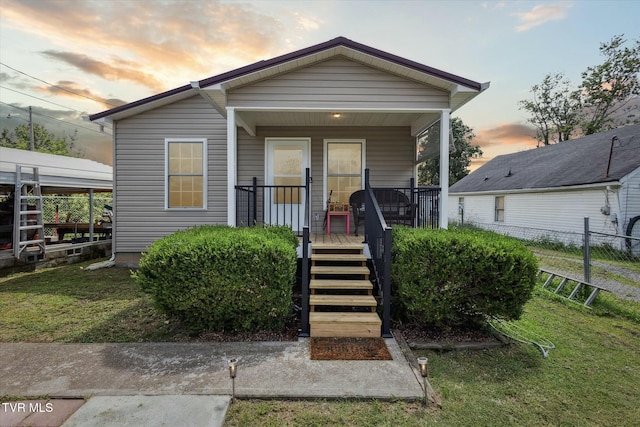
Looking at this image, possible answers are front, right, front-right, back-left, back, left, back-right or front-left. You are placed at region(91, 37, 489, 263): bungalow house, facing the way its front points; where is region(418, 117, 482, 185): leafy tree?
back-left

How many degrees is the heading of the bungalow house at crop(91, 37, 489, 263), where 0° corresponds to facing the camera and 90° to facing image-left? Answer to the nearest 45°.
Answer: approximately 0°

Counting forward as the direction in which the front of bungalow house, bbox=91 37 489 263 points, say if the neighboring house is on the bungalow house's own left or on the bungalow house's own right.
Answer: on the bungalow house's own left

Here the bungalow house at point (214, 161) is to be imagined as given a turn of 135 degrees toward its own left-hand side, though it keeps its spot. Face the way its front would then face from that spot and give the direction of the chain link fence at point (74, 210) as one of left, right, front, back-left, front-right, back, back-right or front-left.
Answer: left

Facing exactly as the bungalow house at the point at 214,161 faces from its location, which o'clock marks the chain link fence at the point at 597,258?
The chain link fence is roughly at 9 o'clock from the bungalow house.

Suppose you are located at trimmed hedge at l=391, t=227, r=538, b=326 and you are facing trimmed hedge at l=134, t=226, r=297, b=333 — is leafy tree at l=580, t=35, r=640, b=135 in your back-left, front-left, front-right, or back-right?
back-right

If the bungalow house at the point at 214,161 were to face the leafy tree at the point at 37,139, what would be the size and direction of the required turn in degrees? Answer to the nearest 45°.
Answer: approximately 135° to its right

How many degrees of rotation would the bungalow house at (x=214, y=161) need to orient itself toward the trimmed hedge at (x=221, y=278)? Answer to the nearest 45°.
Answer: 0° — it already faces it

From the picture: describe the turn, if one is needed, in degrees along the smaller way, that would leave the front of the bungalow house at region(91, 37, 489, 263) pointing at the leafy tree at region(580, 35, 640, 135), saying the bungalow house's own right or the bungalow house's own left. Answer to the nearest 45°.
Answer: approximately 135° to the bungalow house's own left
